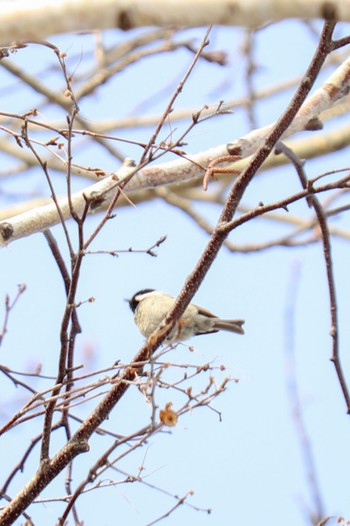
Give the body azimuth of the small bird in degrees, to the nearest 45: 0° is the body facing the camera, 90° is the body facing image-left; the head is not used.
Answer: approximately 90°
